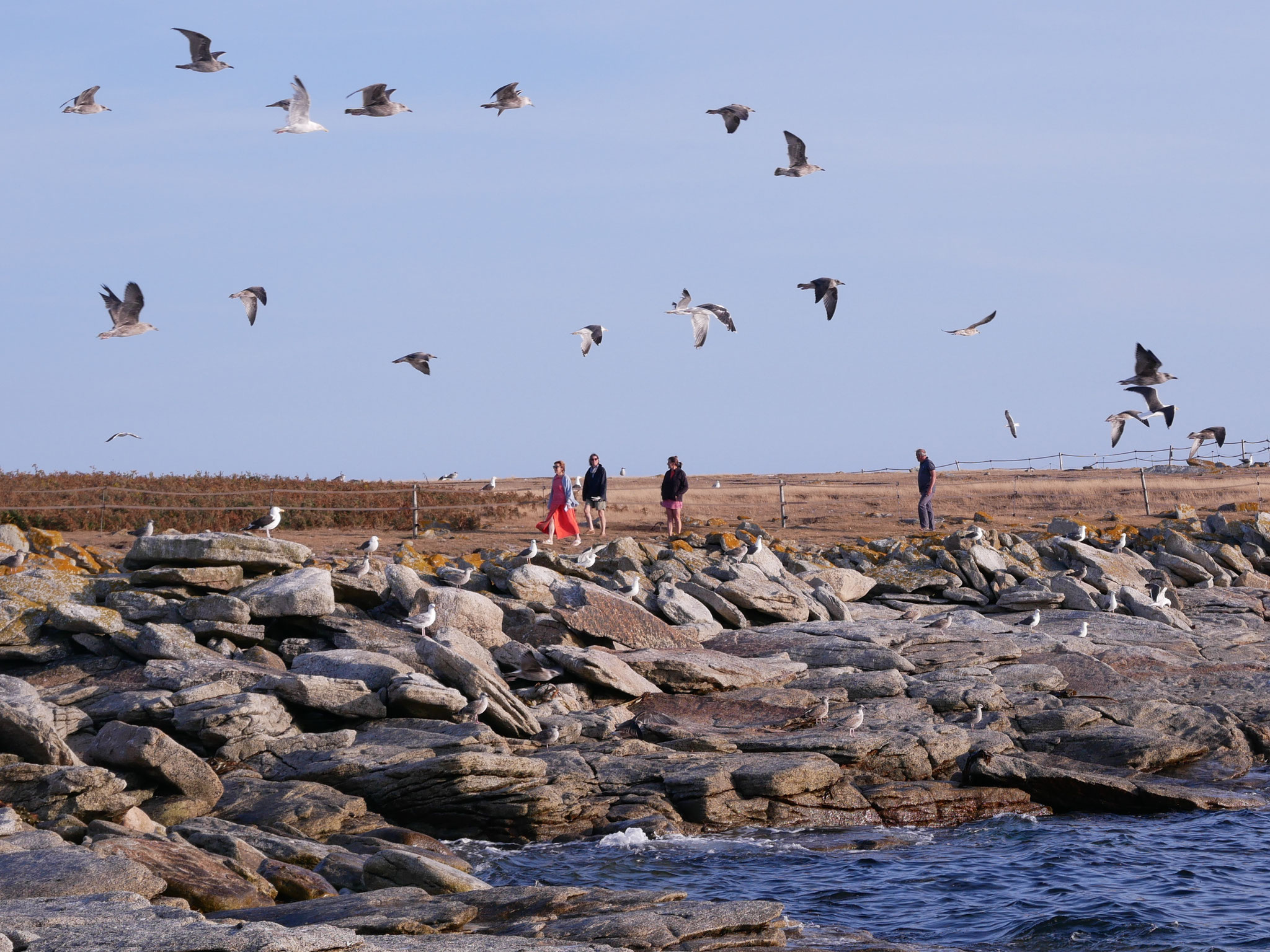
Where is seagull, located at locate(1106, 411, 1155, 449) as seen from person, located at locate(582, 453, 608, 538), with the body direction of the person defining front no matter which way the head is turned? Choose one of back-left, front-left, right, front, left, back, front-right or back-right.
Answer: front-left

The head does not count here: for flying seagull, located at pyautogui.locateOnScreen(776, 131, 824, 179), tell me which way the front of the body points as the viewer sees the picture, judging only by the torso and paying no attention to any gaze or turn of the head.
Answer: to the viewer's right

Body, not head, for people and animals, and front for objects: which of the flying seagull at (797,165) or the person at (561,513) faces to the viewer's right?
the flying seagull

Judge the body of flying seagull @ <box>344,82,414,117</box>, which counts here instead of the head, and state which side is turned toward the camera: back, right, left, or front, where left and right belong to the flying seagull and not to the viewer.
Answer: right

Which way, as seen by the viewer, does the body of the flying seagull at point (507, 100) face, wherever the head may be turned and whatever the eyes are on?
to the viewer's right

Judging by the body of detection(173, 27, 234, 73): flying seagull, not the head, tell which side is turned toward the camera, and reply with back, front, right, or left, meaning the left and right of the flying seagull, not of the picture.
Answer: right

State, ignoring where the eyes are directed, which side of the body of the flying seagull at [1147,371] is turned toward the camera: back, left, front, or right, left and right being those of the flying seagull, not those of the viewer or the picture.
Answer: right

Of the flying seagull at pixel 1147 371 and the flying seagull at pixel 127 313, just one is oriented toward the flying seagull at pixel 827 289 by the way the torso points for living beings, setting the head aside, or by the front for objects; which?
the flying seagull at pixel 127 313

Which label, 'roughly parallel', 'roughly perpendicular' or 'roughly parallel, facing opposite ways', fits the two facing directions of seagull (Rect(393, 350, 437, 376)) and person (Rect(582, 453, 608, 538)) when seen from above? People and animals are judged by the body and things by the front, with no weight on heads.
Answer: roughly perpendicular

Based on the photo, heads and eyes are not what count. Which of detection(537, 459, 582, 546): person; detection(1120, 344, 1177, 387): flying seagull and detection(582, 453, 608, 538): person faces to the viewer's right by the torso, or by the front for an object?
the flying seagull

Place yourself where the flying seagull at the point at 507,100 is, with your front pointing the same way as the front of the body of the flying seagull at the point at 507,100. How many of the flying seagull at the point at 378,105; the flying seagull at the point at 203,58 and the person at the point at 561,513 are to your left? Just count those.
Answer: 1
